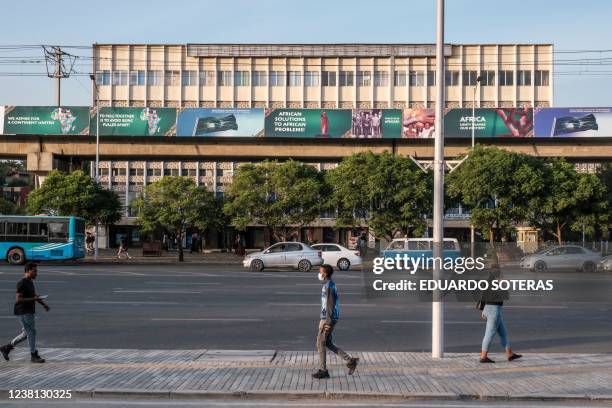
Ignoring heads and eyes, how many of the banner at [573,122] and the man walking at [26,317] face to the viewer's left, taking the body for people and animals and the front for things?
0

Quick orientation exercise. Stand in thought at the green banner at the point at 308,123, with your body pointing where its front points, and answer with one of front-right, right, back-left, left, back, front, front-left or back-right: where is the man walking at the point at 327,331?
front

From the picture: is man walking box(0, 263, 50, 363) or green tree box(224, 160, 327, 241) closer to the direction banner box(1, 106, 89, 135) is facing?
the man walking

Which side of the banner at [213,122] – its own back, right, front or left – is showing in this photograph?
front

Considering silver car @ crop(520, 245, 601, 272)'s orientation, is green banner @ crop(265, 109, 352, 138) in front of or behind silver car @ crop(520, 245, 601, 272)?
in front

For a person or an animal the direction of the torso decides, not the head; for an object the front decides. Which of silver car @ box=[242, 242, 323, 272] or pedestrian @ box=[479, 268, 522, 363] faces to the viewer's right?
the pedestrian

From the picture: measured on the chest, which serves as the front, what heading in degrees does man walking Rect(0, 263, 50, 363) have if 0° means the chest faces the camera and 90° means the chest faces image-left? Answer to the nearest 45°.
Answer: approximately 270°

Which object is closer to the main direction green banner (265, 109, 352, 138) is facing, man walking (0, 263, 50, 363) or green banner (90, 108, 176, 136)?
the man walking

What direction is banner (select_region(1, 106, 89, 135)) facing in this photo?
toward the camera

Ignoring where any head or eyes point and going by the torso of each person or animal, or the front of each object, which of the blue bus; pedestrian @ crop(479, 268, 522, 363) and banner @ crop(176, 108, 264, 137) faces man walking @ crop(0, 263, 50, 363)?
the banner

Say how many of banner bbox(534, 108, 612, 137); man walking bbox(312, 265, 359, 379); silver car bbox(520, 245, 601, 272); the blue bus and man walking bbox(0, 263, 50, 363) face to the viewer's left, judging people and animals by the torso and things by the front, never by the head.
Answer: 3
